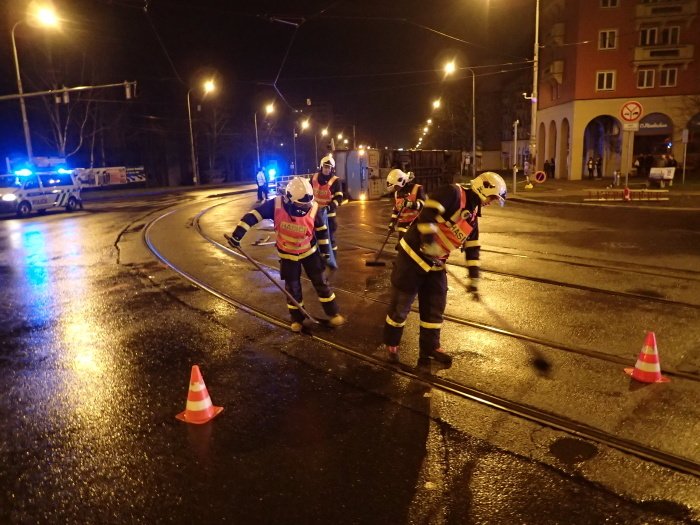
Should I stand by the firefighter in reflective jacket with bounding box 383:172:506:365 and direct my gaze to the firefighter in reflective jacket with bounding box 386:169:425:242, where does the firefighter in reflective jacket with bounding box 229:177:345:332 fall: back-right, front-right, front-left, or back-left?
front-left

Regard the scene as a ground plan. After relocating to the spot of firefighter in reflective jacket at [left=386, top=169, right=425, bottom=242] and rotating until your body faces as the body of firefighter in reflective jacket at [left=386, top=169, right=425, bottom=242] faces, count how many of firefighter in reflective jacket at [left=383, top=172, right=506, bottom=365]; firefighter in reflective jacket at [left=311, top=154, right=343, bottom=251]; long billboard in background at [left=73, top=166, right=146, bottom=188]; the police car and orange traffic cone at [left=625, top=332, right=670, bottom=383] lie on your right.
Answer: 3

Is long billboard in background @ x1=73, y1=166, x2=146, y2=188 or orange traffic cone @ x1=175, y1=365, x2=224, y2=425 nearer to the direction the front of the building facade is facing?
the orange traffic cone

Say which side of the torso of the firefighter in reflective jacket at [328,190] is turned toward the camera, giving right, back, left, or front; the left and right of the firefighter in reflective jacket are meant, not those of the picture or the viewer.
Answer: front

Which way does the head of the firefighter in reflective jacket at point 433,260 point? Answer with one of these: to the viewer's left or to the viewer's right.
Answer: to the viewer's right

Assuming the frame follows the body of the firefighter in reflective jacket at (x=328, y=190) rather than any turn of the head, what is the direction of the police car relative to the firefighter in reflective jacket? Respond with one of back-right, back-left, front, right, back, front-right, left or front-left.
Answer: back-right

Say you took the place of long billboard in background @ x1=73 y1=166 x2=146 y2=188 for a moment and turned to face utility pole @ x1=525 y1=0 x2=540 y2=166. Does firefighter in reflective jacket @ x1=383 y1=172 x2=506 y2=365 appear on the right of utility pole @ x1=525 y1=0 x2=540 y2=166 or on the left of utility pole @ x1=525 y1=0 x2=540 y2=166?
right

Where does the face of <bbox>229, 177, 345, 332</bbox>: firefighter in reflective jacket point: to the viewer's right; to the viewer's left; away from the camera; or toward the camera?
toward the camera

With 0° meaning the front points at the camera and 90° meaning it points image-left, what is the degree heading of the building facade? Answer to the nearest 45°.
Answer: approximately 0°

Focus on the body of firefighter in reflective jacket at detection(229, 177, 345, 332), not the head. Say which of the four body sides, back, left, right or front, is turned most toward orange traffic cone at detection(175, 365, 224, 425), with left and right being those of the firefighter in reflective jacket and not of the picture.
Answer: front

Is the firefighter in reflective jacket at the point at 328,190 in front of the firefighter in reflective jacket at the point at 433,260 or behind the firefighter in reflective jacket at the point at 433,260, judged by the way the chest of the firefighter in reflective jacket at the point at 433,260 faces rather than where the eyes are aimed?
behind

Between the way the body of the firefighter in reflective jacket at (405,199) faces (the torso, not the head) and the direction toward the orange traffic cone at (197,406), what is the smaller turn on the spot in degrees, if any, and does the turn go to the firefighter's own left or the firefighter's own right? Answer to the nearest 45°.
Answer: approximately 45° to the firefighter's own left

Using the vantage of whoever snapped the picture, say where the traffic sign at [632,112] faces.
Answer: facing the viewer

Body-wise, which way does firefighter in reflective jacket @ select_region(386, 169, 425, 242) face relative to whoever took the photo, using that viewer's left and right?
facing the viewer and to the left of the viewer

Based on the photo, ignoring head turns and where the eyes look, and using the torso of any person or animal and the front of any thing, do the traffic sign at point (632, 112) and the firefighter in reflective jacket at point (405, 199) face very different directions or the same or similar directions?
same or similar directions

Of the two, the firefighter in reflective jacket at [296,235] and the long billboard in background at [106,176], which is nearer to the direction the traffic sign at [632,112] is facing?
the firefighter in reflective jacket

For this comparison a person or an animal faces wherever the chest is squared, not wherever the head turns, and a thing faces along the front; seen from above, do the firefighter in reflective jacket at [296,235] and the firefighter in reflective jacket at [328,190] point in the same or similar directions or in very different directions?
same or similar directions

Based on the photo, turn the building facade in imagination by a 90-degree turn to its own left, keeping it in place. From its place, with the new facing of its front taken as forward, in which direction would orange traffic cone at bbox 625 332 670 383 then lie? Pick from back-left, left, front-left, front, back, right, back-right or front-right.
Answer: right
